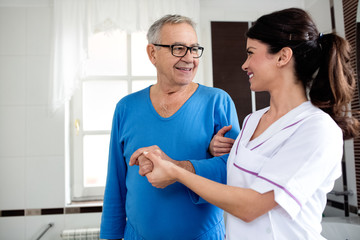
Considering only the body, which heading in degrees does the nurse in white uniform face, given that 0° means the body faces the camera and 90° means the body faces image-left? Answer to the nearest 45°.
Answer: approximately 45°

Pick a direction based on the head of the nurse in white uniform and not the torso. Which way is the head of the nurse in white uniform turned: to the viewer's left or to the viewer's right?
to the viewer's left
